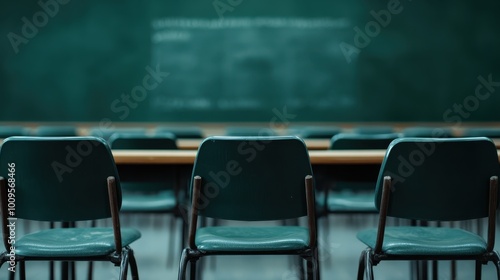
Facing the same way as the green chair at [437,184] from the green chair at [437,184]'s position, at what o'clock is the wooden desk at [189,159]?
The wooden desk is roughly at 9 o'clock from the green chair.

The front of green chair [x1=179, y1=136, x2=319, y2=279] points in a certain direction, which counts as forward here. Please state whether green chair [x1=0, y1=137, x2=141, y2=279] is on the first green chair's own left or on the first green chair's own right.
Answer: on the first green chair's own left

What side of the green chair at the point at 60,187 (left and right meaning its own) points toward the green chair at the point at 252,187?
right

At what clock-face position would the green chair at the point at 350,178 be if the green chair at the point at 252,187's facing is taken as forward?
the green chair at the point at 350,178 is roughly at 1 o'clock from the green chair at the point at 252,187.

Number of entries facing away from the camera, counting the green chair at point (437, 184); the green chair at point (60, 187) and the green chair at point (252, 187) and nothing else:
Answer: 3

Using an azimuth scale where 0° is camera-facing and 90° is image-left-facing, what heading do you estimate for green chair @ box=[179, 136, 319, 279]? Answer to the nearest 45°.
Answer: approximately 180°

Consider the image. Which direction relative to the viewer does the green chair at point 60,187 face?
away from the camera

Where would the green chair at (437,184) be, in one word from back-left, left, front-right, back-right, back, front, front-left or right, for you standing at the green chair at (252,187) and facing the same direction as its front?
right

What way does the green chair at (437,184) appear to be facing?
away from the camera
